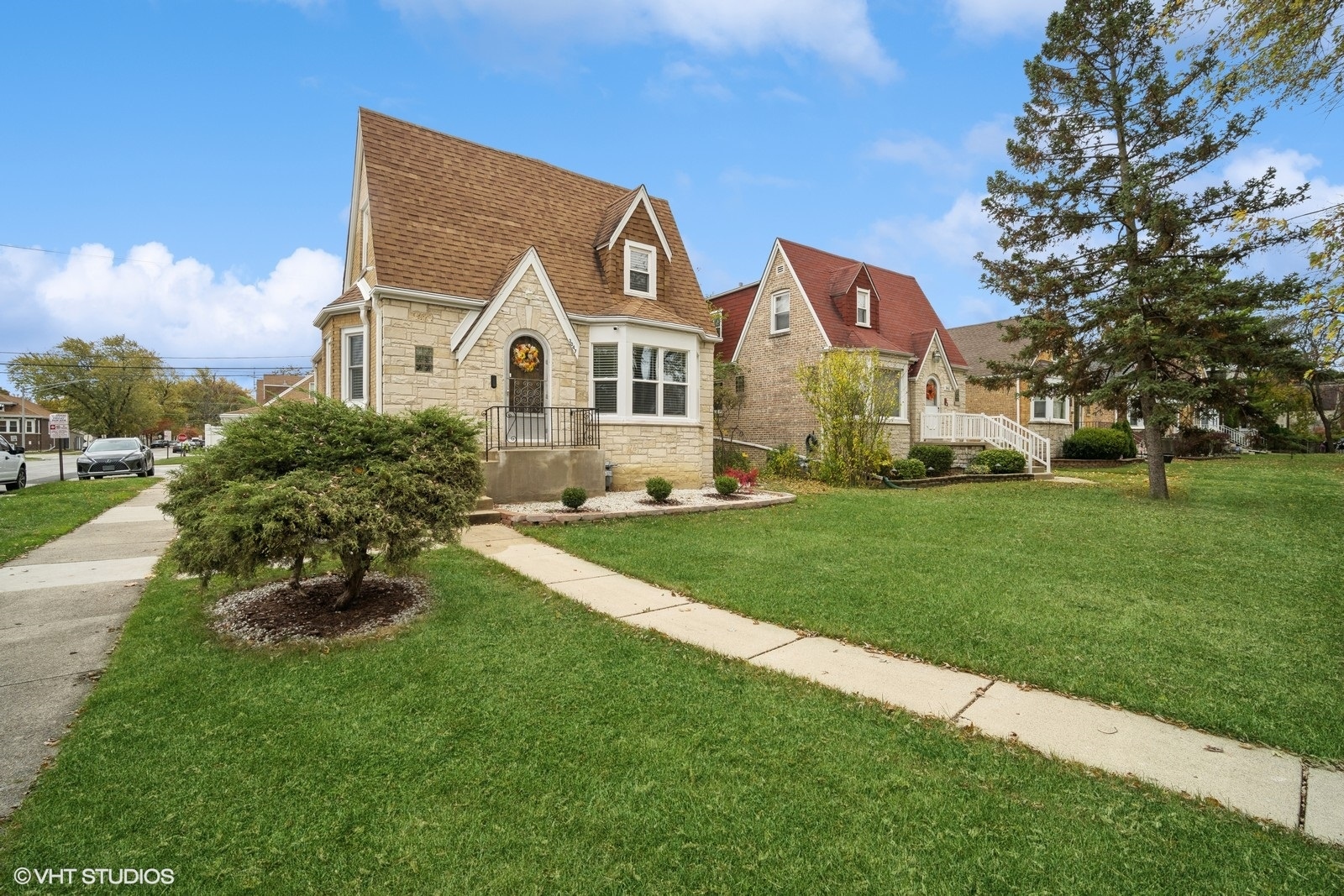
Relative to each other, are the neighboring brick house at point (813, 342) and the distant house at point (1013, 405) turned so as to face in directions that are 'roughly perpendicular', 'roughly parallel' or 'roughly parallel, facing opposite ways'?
roughly parallel

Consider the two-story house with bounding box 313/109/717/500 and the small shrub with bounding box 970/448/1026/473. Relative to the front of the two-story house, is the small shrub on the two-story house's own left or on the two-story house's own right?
on the two-story house's own left

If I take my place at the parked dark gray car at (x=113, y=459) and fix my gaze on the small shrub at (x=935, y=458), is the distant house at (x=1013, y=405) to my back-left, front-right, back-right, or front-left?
front-left

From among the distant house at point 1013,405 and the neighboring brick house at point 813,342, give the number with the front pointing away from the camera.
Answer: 0

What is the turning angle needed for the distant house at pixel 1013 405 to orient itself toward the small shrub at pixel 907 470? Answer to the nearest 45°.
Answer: approximately 45° to its right

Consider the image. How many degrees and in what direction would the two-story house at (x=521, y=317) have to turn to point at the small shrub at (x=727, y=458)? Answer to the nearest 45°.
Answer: approximately 90° to its left

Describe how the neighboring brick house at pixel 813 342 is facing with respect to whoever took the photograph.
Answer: facing the viewer and to the right of the viewer

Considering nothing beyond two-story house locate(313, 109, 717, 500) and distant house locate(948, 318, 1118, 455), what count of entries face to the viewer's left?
0

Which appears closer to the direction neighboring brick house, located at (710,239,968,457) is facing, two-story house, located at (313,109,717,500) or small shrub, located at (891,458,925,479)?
the small shrub

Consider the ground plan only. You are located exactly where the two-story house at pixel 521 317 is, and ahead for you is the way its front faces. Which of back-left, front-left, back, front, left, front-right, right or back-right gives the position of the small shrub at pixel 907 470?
front-left

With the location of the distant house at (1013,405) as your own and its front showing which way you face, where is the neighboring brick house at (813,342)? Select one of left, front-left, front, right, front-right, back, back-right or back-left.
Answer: right

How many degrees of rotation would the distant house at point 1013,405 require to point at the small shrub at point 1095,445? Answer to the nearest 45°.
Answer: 0° — it already faces it
